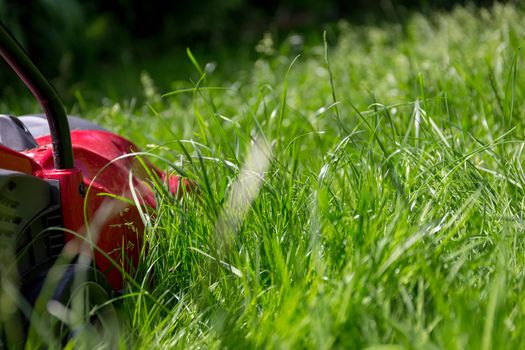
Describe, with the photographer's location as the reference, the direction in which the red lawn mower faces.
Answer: facing away from the viewer and to the right of the viewer
